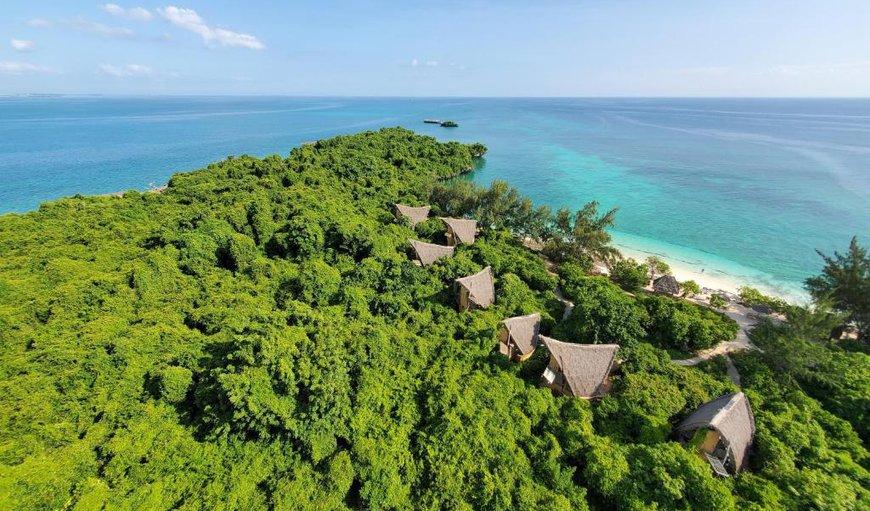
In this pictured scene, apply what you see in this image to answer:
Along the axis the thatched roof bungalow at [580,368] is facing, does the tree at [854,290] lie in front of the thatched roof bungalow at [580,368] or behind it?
behind

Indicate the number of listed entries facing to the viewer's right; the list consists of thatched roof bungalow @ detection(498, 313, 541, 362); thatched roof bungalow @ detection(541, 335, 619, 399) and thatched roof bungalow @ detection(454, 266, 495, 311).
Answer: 0

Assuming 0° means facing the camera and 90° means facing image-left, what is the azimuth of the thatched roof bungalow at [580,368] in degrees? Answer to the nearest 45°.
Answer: approximately 45°

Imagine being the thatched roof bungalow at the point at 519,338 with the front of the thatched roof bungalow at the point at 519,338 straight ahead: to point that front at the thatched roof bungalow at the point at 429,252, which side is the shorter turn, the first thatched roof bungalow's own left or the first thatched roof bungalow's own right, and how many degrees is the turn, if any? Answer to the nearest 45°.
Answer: approximately 90° to the first thatched roof bungalow's own right

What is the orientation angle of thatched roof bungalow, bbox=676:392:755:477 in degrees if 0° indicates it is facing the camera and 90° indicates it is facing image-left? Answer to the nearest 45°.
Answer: approximately 45°

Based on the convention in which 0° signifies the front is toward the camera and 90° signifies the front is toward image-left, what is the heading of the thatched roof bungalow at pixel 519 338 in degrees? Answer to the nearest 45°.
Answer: approximately 45°

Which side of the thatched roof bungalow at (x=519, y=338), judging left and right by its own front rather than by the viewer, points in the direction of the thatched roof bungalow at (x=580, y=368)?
left

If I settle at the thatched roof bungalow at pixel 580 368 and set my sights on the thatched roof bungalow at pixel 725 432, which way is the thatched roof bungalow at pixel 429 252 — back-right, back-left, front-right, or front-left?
back-left

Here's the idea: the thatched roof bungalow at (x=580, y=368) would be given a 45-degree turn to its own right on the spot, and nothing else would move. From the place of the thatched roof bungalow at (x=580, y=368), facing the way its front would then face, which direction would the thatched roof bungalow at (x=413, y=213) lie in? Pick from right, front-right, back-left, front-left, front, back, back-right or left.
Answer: front-right

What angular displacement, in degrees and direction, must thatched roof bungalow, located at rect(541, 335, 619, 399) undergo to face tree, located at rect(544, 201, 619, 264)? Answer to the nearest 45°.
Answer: approximately 135° to its right

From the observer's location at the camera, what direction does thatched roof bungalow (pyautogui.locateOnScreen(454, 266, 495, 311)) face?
facing the viewer and to the left of the viewer

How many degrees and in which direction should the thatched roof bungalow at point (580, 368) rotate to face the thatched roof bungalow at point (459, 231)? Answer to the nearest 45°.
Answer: approximately 90° to its right
